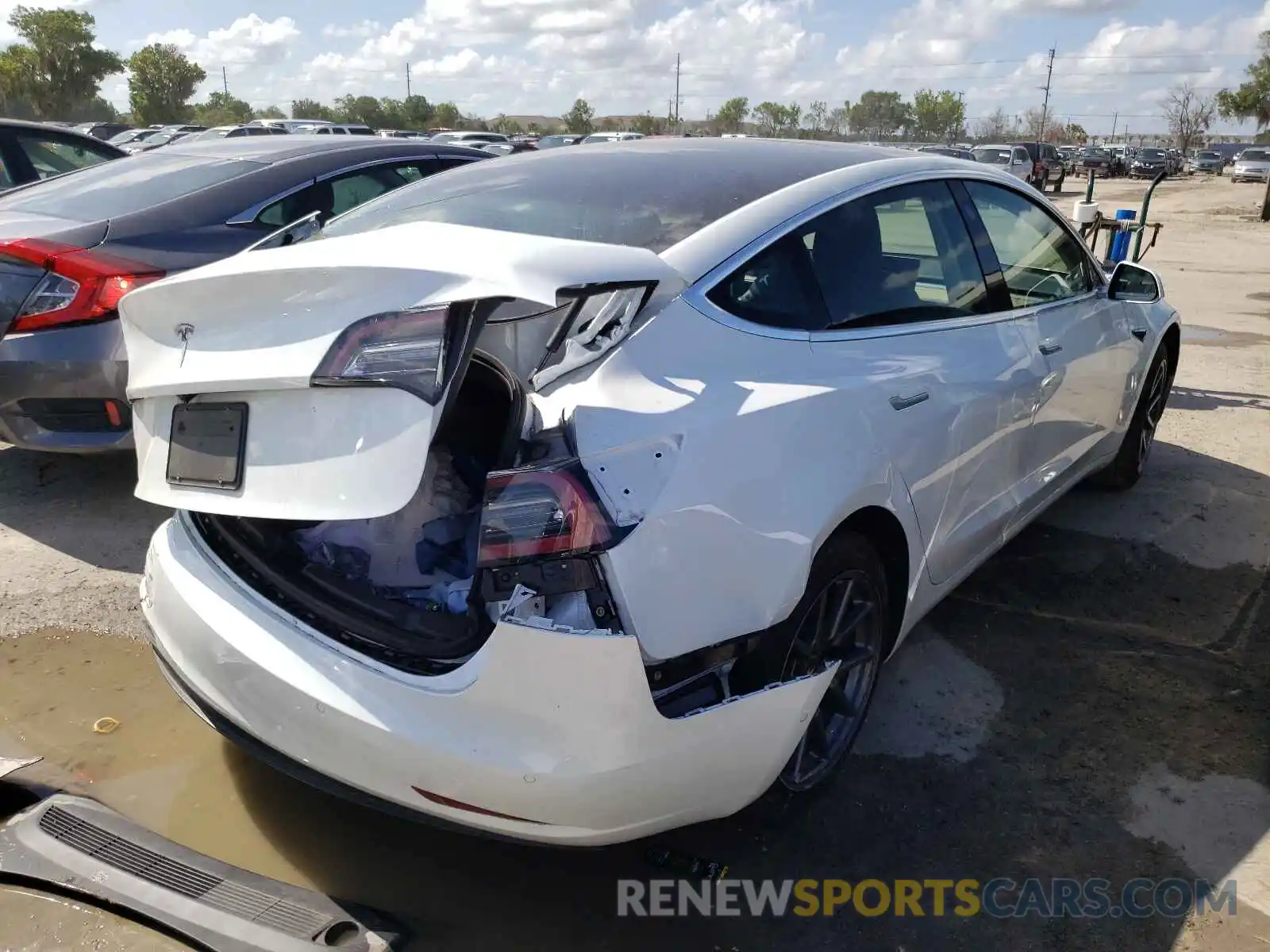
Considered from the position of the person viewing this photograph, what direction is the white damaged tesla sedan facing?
facing away from the viewer and to the right of the viewer

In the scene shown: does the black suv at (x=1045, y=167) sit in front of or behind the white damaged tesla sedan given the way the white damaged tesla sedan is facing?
in front

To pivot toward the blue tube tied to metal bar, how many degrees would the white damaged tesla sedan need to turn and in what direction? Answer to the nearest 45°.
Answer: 0° — it already faces it
